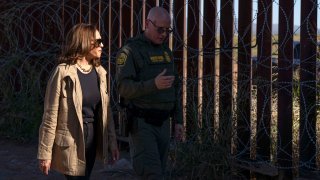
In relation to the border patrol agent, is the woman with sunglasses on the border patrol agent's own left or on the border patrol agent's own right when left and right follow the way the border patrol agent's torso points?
on the border patrol agent's own right

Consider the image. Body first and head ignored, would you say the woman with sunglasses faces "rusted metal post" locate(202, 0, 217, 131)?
no

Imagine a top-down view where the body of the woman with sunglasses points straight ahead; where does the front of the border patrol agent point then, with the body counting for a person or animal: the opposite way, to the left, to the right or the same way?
the same way

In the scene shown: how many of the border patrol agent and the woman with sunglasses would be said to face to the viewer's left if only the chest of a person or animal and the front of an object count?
0

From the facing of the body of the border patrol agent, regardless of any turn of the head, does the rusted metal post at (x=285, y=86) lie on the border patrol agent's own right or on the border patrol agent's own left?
on the border patrol agent's own left

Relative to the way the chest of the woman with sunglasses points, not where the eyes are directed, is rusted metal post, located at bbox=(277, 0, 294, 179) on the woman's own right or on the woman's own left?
on the woman's own left

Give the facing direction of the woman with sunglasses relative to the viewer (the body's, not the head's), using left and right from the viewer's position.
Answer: facing the viewer and to the right of the viewer

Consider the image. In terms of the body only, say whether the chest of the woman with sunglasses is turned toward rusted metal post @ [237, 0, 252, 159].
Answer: no

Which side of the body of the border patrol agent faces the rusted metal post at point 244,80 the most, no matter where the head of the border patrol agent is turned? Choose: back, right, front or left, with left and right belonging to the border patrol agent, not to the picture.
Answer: left

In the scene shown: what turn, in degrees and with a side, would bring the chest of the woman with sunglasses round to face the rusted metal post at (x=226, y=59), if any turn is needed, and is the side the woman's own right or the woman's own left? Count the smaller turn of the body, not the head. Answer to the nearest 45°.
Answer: approximately 90° to the woman's own left

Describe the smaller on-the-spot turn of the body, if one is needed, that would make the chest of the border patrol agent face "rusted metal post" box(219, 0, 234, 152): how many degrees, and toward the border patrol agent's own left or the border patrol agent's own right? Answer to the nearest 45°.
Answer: approximately 90° to the border patrol agent's own left

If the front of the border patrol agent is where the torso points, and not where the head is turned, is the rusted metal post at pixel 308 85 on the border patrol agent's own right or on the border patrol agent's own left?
on the border patrol agent's own left
